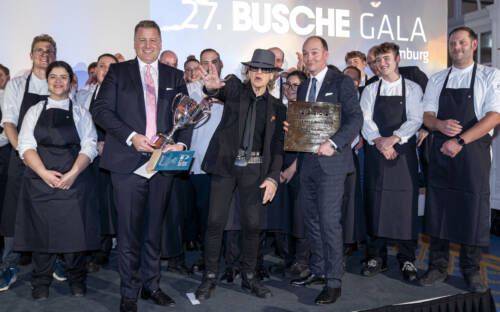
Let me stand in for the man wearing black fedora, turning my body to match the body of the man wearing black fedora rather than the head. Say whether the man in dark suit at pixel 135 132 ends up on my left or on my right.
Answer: on my right

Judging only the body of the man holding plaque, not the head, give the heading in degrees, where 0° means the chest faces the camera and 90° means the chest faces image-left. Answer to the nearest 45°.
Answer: approximately 45°

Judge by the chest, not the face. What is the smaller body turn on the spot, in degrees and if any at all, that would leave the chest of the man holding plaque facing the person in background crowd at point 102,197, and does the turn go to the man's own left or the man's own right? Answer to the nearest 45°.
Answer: approximately 45° to the man's own right

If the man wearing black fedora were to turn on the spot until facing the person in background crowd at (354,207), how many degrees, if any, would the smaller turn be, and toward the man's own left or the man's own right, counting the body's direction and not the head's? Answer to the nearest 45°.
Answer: approximately 135° to the man's own left

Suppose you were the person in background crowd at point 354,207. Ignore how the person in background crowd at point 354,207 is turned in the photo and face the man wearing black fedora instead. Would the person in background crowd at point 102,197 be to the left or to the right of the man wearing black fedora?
right

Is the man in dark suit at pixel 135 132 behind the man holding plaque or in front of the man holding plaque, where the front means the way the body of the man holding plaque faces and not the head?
in front

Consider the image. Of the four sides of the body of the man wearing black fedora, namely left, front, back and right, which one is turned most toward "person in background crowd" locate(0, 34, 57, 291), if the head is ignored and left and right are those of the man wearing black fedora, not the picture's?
right

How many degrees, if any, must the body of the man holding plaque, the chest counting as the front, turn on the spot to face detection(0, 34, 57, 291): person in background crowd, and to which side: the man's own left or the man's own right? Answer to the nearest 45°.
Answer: approximately 45° to the man's own right

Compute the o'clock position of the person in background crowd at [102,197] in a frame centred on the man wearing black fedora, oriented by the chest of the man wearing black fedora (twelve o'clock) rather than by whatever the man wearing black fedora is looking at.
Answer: The person in background crowd is roughly at 4 o'clock from the man wearing black fedora.

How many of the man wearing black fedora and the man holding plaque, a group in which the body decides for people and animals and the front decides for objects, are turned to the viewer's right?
0
